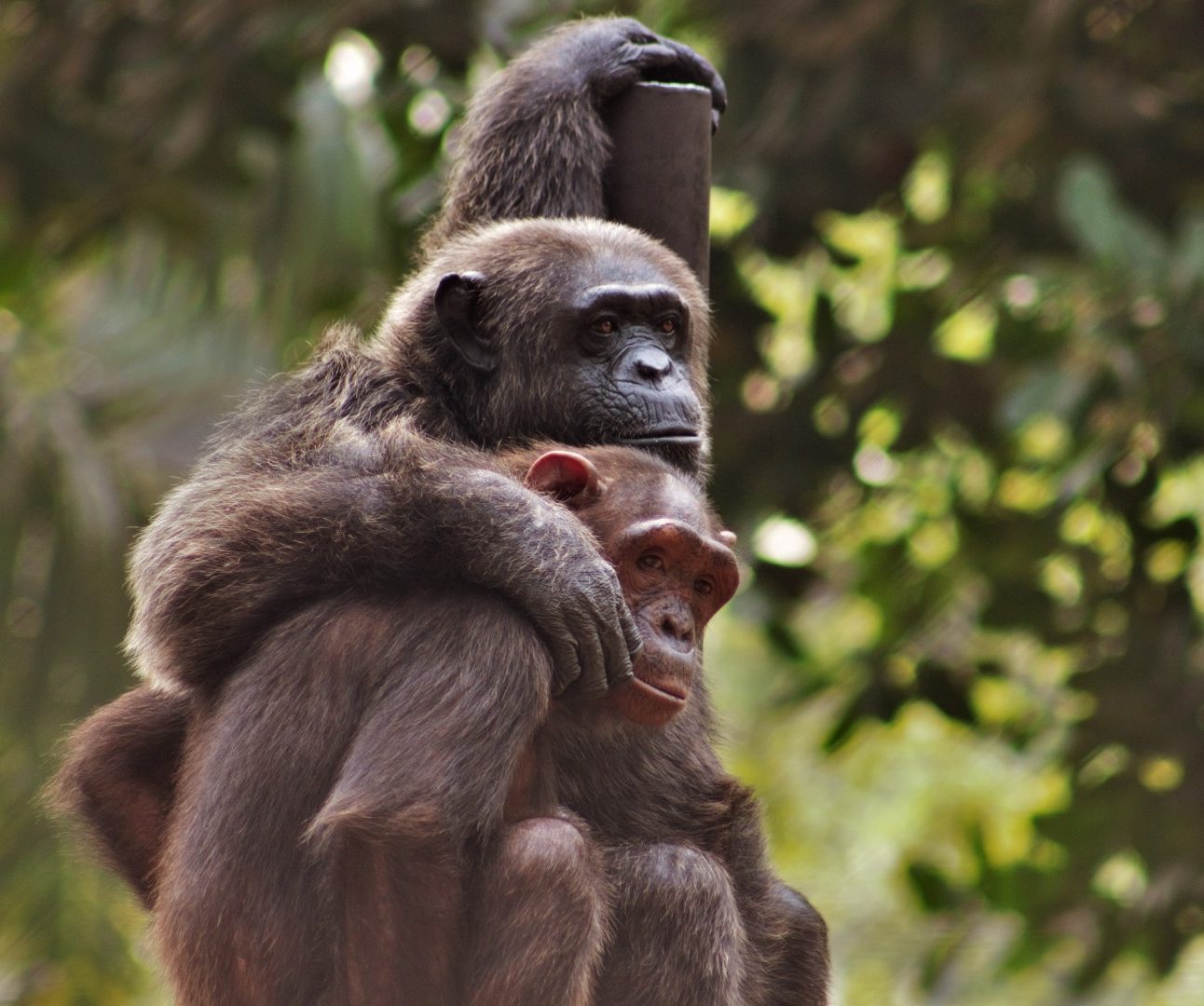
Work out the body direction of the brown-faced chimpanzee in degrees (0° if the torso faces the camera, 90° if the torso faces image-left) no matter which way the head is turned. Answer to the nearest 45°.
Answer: approximately 315°

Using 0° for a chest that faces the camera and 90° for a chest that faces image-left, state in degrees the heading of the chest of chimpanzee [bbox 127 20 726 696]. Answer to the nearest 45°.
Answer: approximately 315°
